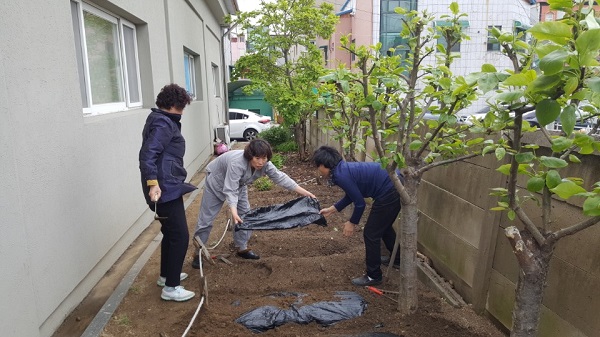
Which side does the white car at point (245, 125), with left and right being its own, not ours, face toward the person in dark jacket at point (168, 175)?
left

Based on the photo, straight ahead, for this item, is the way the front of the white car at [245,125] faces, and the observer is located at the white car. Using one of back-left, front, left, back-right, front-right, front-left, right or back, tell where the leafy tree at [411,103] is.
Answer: left

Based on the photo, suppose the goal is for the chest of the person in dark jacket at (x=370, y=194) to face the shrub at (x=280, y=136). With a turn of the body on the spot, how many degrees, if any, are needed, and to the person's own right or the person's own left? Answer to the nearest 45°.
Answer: approximately 90° to the person's own right

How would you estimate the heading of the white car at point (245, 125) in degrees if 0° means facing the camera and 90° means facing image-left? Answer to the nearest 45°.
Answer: approximately 90°

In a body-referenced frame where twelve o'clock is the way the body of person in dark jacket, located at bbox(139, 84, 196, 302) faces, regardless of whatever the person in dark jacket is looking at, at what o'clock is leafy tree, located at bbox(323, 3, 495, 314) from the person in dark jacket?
The leafy tree is roughly at 1 o'clock from the person in dark jacket.

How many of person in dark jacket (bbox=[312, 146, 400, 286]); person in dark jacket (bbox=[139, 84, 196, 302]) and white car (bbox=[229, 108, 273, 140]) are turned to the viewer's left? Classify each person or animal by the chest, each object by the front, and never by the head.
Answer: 2

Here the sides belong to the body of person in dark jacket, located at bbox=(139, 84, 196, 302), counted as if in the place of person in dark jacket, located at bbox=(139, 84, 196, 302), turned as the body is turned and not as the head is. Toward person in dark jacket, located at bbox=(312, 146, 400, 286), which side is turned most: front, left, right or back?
front

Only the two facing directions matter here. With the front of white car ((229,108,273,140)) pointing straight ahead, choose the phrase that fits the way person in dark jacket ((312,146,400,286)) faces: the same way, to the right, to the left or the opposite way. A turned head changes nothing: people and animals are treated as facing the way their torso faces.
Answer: the same way

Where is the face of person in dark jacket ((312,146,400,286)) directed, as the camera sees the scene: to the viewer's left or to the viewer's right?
to the viewer's left

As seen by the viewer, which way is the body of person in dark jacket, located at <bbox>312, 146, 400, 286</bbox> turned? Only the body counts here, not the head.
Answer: to the viewer's left

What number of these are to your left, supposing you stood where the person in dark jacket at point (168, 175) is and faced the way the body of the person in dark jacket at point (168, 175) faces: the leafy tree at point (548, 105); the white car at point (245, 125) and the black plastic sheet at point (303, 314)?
1

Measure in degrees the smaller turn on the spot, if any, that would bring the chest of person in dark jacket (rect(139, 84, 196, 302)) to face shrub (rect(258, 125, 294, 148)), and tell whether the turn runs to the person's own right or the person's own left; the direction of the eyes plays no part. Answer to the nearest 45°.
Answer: approximately 90° to the person's own left

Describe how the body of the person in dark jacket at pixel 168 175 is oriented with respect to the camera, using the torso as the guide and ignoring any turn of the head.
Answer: to the viewer's right

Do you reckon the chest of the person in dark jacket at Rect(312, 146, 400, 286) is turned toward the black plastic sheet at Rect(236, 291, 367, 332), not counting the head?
no
